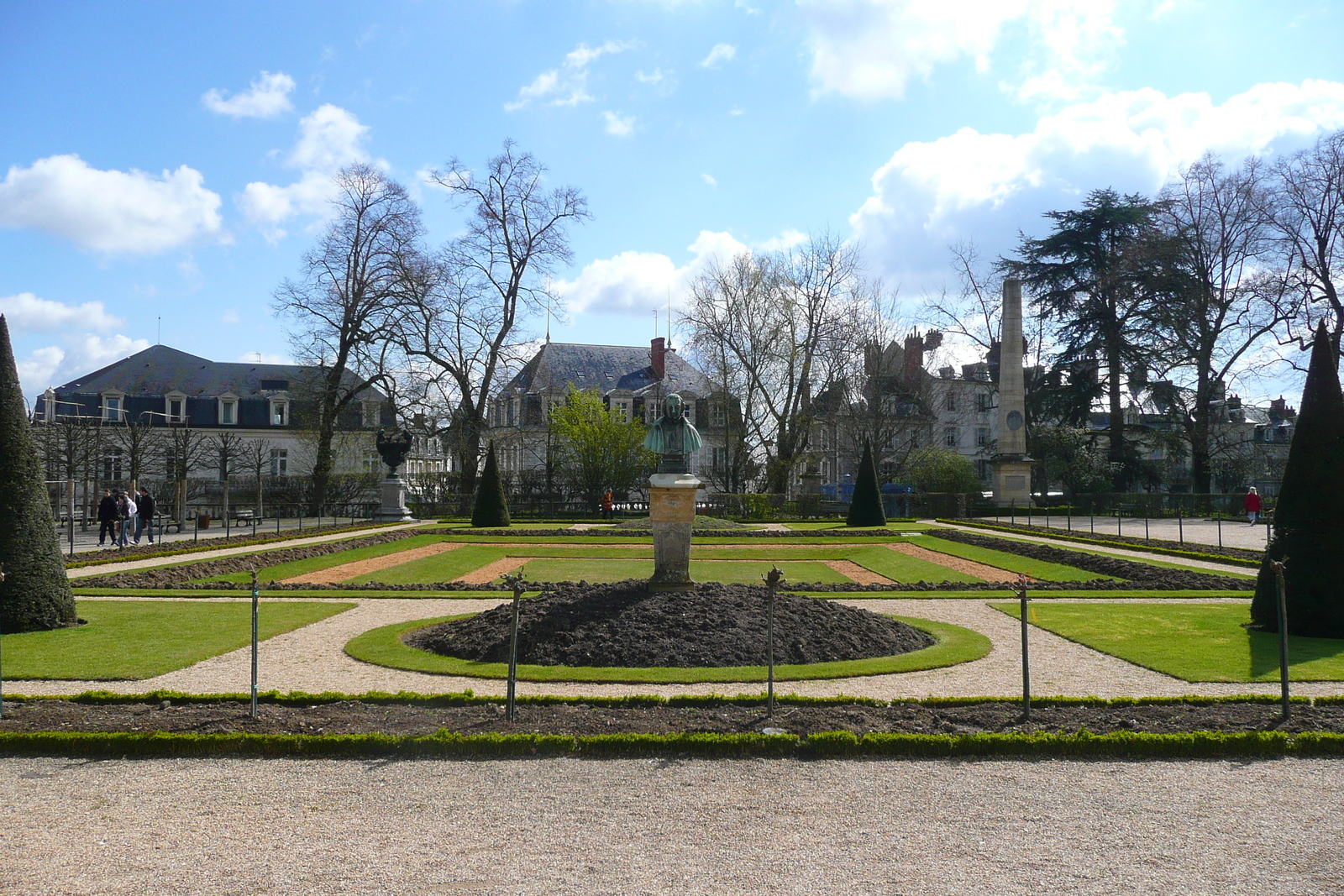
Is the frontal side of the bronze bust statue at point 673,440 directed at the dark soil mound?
yes

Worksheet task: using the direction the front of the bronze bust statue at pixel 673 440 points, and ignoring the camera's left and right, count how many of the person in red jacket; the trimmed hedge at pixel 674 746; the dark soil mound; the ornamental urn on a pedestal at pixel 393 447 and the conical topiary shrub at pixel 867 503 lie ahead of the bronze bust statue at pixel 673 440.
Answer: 2

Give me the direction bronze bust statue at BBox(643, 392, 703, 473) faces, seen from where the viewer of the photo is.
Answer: facing the viewer

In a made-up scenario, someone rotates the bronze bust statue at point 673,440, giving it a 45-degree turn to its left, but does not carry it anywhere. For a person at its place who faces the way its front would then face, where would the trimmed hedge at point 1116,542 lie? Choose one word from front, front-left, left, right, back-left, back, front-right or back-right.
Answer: left

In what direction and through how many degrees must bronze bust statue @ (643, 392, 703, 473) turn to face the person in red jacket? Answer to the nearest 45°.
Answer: approximately 135° to its left

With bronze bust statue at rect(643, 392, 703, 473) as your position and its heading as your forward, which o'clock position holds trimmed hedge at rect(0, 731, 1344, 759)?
The trimmed hedge is roughly at 12 o'clock from the bronze bust statue.

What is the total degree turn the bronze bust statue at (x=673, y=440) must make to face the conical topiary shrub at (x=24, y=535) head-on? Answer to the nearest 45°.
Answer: approximately 90° to its right
